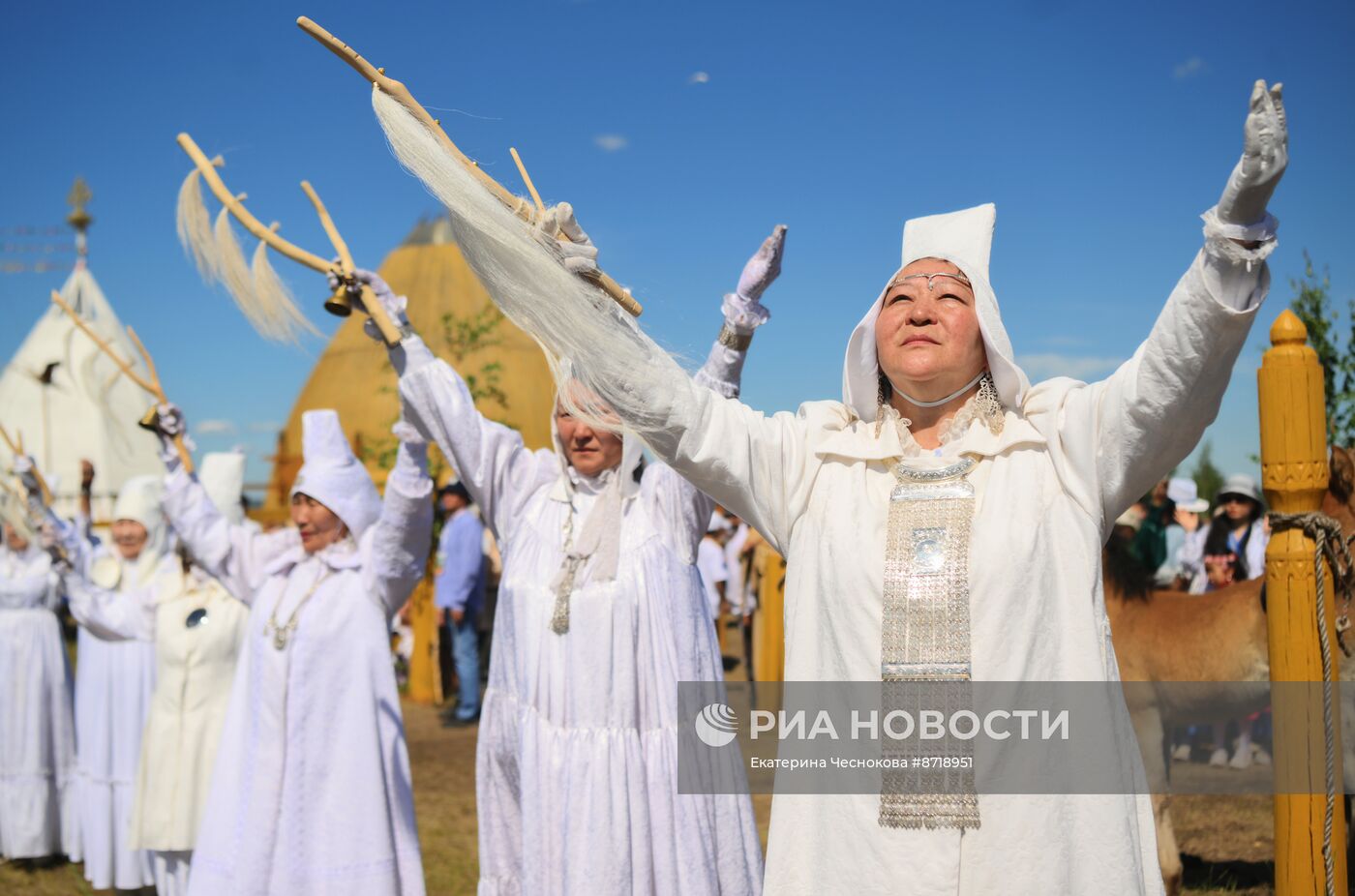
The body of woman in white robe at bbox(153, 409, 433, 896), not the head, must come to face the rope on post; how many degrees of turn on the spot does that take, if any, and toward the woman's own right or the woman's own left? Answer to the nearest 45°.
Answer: approximately 90° to the woman's own left

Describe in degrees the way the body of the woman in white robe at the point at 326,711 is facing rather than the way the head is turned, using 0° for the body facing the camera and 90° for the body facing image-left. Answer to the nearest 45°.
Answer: approximately 45°
